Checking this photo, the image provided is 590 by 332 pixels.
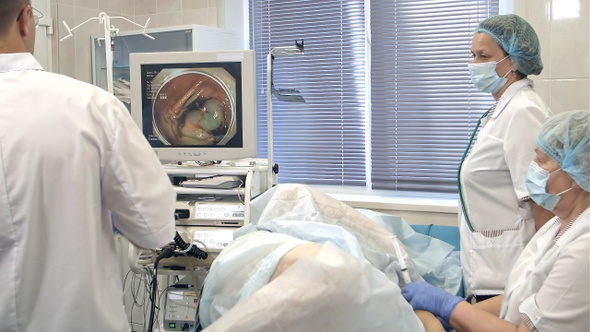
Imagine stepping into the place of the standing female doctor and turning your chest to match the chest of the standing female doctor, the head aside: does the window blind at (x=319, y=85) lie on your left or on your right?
on your right

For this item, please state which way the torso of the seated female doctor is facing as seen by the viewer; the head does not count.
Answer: to the viewer's left

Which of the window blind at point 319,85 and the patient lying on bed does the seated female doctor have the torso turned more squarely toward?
the patient lying on bed

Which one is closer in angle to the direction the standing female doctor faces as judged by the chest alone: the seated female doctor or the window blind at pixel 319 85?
the window blind

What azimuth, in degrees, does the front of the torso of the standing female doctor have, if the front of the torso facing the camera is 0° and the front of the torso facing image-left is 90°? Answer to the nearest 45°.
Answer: approximately 90°

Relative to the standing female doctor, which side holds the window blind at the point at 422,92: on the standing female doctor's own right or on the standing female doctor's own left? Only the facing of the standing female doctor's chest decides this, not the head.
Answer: on the standing female doctor's own right

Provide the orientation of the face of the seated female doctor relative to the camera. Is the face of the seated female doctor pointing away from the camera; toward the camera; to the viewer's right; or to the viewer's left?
to the viewer's left
